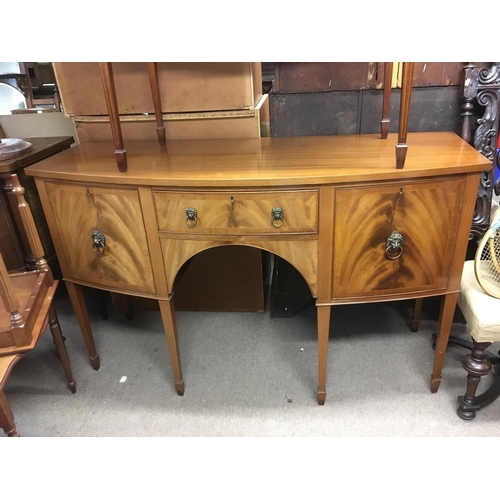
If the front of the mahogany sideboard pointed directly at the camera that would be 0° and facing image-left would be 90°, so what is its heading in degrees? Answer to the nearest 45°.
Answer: approximately 0°

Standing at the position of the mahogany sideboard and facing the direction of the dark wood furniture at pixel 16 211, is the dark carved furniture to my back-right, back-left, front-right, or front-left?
back-right

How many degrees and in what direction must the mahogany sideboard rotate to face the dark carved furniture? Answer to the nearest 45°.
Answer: approximately 135° to its left

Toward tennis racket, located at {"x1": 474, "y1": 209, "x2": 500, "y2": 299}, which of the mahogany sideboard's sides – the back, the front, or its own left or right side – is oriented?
left

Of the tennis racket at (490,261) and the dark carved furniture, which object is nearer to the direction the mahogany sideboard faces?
the tennis racket

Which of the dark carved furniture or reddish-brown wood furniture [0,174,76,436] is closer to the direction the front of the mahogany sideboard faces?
the reddish-brown wood furniture

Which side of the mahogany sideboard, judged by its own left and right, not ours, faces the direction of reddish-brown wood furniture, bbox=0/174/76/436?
right
